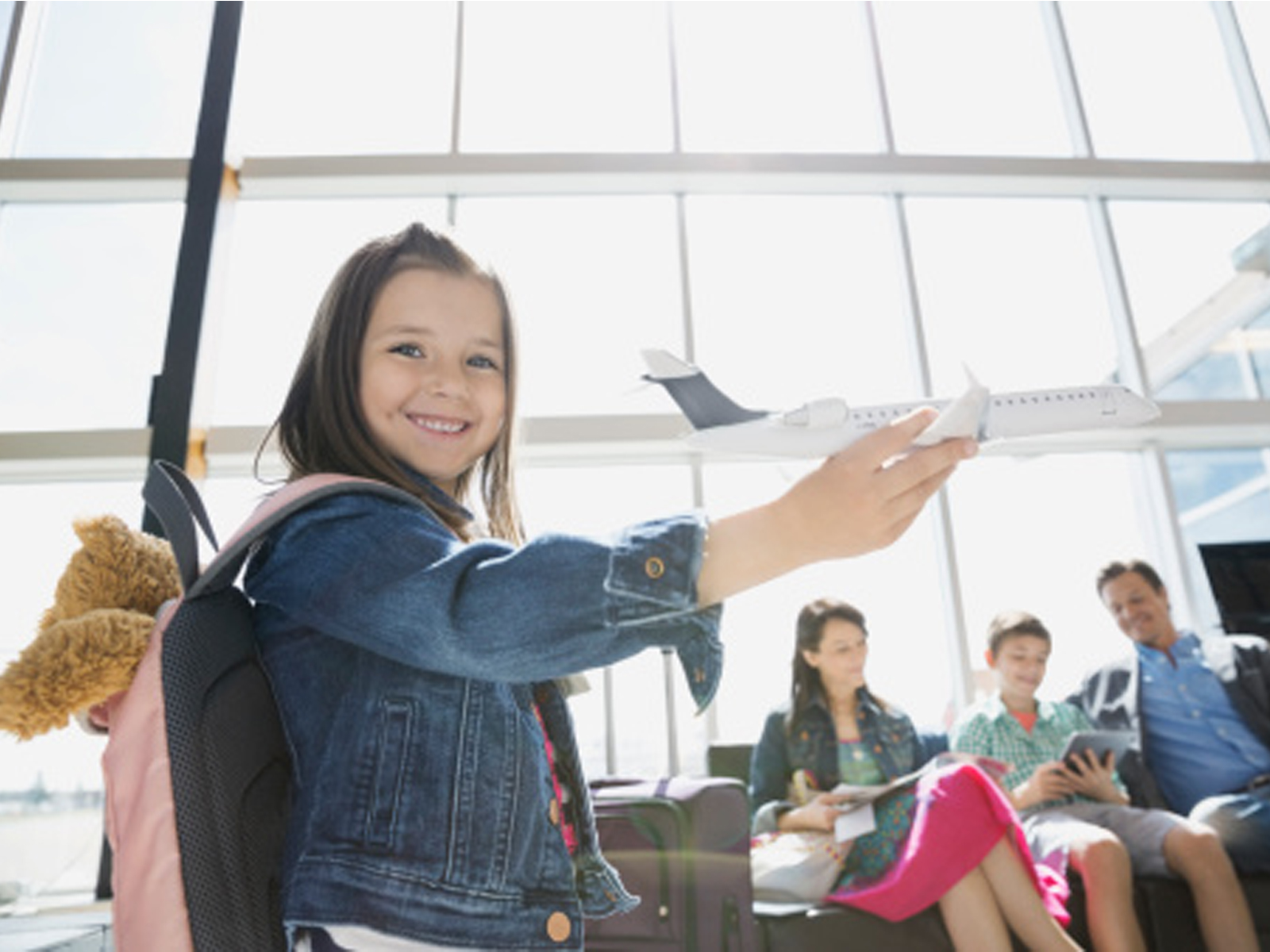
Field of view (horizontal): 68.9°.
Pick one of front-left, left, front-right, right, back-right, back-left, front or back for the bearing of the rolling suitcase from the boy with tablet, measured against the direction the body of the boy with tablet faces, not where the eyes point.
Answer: right

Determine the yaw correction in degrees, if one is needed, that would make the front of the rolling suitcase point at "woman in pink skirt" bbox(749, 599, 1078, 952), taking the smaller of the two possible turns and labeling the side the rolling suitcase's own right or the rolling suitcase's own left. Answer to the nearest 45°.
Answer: approximately 135° to the rolling suitcase's own left

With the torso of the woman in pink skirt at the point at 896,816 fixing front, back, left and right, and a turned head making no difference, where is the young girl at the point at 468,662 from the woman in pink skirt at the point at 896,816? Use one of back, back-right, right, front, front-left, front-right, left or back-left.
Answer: front-right

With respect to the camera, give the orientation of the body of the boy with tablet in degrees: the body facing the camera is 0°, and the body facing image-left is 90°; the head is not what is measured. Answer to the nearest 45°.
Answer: approximately 315°

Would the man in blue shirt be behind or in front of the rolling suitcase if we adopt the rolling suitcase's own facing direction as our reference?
behind

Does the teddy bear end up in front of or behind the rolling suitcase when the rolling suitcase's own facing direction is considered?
in front

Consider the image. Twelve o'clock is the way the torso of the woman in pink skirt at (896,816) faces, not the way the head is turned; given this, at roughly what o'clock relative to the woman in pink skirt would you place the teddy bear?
The teddy bear is roughly at 2 o'clock from the woman in pink skirt.
